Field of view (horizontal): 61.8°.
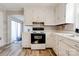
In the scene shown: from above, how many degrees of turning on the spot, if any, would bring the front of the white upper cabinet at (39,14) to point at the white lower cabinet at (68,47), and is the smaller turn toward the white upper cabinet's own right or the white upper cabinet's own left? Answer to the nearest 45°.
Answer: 0° — it already faces it

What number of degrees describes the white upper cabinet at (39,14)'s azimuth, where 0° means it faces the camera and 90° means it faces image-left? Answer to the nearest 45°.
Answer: approximately 0°
